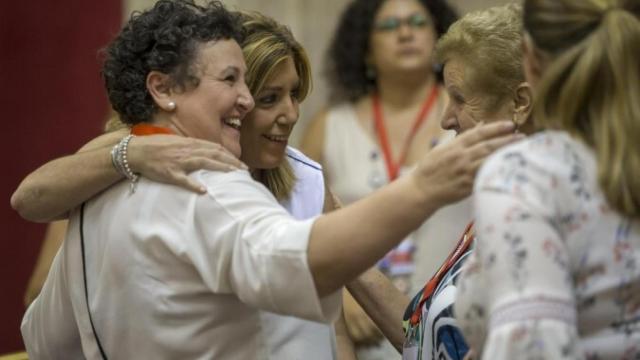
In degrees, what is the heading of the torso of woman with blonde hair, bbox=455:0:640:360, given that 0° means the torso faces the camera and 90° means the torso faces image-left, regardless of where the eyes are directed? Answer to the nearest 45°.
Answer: approximately 135°

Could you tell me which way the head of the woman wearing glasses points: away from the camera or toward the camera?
toward the camera

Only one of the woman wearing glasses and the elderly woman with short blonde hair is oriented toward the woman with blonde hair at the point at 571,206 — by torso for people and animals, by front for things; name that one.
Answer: the woman wearing glasses

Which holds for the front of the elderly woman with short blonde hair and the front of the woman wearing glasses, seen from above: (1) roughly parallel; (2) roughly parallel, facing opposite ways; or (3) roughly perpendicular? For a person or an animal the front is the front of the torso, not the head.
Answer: roughly perpendicular

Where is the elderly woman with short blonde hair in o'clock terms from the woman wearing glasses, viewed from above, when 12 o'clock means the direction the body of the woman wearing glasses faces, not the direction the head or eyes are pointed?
The elderly woman with short blonde hair is roughly at 12 o'clock from the woman wearing glasses.

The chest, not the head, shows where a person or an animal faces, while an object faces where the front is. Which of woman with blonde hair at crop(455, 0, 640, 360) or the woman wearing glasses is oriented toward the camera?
the woman wearing glasses

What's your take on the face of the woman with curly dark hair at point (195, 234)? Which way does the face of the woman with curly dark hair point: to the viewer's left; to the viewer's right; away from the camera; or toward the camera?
to the viewer's right

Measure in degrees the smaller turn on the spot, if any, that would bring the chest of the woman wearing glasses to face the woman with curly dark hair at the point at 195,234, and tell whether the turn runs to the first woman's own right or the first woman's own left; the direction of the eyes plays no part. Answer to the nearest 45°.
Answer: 0° — they already face them

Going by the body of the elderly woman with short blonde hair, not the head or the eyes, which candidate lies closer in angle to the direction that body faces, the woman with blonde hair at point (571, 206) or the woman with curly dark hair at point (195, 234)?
the woman with curly dark hair

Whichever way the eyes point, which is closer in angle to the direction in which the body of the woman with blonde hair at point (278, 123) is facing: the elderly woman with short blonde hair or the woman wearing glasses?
the elderly woman with short blonde hair

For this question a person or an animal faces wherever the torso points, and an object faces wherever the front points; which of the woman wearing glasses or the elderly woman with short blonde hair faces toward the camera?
the woman wearing glasses

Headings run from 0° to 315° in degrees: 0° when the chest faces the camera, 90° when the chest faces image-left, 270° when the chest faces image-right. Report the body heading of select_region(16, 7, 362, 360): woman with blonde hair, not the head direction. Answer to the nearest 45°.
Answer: approximately 315°

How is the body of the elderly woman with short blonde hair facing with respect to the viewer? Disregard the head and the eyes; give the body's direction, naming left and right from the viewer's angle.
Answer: facing to the left of the viewer

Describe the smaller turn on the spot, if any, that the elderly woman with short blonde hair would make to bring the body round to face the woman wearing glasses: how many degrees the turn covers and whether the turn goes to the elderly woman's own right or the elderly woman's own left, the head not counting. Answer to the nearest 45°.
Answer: approximately 90° to the elderly woman's own right

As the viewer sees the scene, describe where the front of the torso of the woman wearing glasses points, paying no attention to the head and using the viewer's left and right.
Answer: facing the viewer

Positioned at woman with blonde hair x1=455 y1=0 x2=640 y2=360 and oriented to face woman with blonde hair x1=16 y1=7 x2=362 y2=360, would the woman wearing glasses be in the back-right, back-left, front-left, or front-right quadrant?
front-right

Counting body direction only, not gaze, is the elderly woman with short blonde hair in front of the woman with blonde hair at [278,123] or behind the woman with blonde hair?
in front

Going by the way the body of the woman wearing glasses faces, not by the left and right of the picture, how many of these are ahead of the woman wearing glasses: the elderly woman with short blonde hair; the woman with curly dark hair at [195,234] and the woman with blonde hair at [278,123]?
3

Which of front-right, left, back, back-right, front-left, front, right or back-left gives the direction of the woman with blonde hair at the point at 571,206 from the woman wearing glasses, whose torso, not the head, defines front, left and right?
front

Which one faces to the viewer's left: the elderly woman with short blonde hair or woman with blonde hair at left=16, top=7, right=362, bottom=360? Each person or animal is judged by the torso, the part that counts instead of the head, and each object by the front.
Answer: the elderly woman with short blonde hair

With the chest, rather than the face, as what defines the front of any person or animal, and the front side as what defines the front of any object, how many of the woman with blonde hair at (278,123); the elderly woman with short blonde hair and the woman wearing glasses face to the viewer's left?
1
